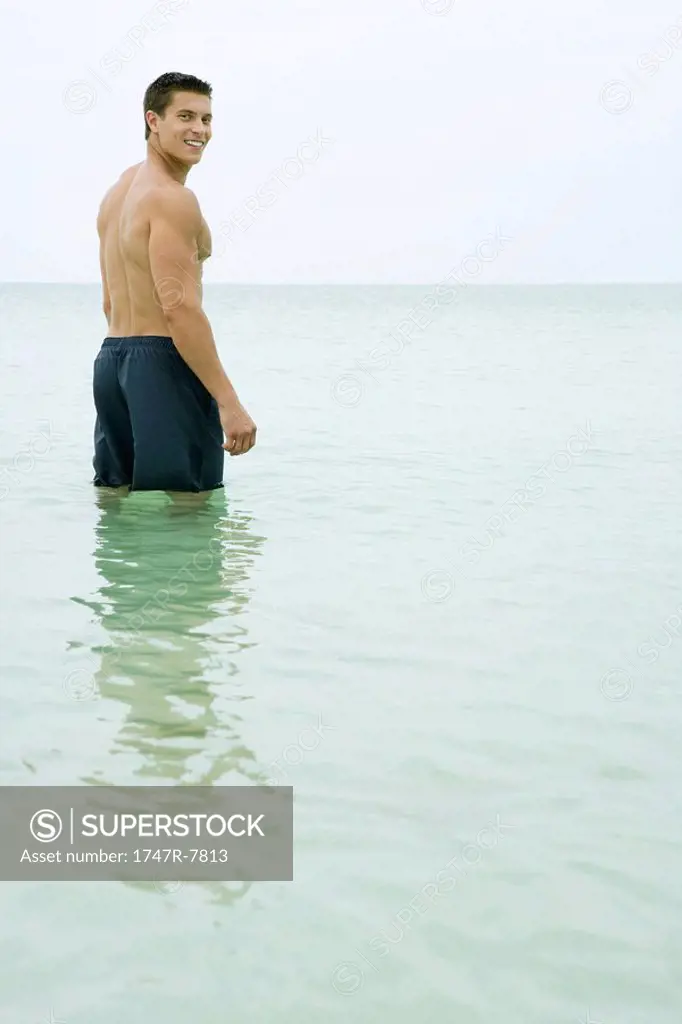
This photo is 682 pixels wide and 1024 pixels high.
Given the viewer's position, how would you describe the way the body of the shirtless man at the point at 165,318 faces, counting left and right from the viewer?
facing away from the viewer and to the right of the viewer
